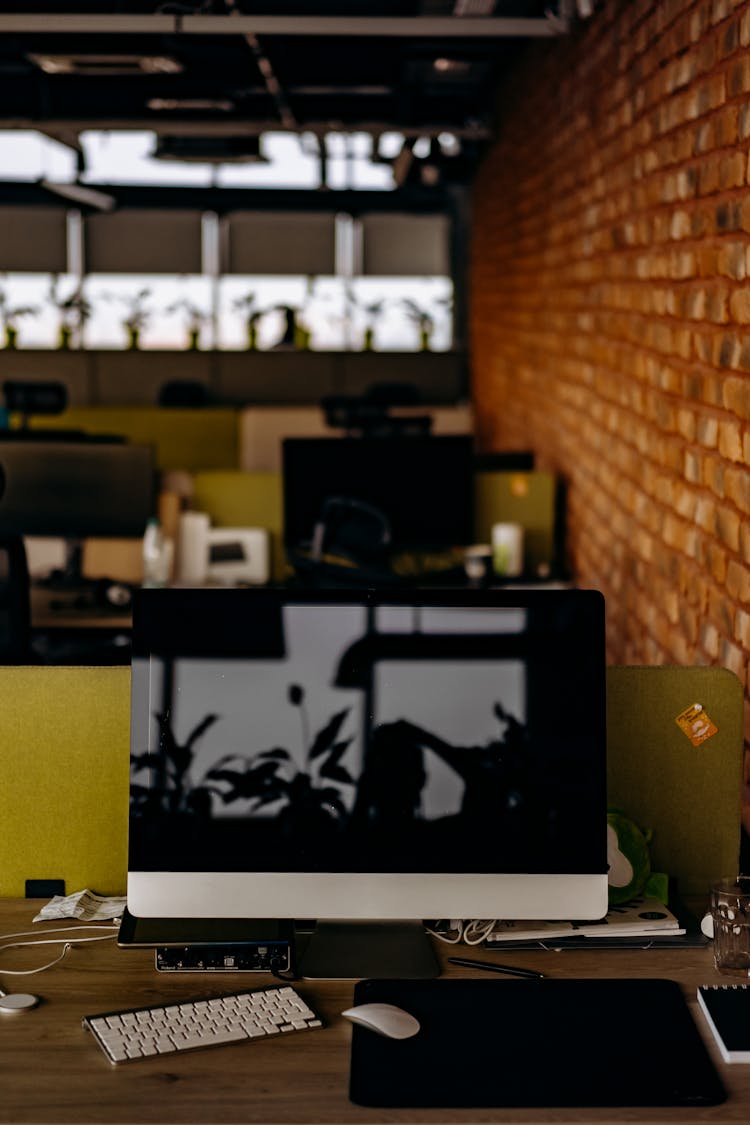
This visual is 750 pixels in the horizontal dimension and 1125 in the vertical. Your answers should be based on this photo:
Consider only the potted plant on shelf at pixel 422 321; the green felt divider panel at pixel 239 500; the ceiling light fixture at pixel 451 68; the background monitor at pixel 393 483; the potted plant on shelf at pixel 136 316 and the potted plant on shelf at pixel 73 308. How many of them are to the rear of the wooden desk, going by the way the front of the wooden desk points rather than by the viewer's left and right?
6

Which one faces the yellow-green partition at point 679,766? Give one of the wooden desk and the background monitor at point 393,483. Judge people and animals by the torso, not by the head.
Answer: the background monitor

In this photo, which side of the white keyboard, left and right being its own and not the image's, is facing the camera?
front

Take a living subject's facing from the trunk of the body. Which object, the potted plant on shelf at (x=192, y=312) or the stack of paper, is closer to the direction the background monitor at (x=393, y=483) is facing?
the stack of paper

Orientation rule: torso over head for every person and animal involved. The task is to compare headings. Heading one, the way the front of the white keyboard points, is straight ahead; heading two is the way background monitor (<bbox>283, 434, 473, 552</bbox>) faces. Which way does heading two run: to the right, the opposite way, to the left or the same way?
the same way

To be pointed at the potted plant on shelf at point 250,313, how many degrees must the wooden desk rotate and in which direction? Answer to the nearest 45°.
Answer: approximately 180°

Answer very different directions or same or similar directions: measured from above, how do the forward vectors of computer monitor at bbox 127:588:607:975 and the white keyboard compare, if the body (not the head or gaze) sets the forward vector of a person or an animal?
same or similar directions

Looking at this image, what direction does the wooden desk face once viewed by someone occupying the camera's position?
facing the viewer

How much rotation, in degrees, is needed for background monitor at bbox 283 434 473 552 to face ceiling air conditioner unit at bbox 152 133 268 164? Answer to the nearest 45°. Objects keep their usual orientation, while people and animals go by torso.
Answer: approximately 180°

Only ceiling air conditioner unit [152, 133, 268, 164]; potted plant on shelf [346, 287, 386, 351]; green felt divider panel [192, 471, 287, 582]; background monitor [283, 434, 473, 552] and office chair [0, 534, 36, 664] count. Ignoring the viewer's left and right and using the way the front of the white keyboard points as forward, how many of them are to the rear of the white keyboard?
5

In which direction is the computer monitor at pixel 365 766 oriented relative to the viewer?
toward the camera

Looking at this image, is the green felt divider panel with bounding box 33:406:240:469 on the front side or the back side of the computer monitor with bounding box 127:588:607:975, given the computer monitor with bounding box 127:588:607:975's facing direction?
on the back side

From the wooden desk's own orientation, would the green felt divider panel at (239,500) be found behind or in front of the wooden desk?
behind

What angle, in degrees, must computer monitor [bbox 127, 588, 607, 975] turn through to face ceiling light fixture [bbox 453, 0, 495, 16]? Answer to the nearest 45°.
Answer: approximately 180°

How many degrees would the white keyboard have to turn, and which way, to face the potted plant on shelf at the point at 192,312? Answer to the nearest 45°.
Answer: approximately 180°
